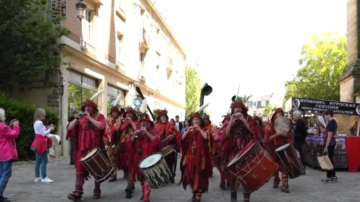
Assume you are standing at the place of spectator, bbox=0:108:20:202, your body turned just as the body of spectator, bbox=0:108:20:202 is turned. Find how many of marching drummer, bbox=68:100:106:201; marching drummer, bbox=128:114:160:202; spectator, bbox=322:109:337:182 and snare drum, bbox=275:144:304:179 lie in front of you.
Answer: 4

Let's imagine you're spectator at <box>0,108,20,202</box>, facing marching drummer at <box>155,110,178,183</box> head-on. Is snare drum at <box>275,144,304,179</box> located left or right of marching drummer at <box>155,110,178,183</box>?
right

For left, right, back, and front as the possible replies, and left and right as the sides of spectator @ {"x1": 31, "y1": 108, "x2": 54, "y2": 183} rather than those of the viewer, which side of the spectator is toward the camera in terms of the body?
right

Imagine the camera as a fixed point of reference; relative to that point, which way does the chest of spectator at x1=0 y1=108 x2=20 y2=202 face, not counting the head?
to the viewer's right

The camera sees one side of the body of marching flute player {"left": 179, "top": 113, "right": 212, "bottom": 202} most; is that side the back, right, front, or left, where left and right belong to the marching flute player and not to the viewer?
front

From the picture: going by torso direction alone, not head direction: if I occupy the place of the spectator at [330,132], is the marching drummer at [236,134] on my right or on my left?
on my left

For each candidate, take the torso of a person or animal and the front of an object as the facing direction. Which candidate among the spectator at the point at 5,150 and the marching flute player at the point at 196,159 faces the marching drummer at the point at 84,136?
the spectator

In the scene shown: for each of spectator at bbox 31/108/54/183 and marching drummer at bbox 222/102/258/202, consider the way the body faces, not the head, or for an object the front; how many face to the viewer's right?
1

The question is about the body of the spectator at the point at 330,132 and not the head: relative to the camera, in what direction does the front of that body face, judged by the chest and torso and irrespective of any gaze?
to the viewer's left

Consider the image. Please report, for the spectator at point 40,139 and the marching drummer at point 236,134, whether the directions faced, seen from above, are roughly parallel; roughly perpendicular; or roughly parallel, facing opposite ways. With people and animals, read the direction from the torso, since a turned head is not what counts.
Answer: roughly perpendicular

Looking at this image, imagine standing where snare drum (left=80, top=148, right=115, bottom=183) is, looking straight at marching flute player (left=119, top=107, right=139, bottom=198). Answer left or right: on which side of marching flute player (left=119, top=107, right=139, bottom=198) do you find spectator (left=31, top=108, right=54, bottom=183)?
left

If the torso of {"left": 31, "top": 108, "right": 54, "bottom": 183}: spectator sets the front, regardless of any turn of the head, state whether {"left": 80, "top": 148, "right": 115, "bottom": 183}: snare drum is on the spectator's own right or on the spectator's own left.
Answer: on the spectator's own right
